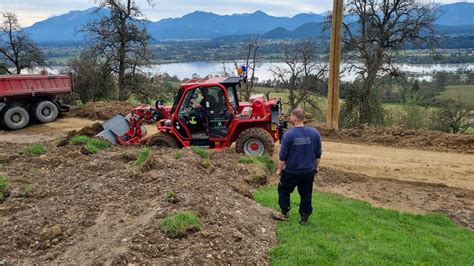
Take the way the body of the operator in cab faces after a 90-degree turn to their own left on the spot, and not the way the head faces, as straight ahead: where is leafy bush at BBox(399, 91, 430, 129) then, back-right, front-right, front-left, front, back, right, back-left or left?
back-left

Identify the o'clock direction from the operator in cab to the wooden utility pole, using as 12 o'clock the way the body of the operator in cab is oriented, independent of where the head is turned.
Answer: The wooden utility pole is roughly at 5 o'clock from the operator in cab.

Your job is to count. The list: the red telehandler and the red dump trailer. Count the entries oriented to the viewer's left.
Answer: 2

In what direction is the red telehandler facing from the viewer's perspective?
to the viewer's left

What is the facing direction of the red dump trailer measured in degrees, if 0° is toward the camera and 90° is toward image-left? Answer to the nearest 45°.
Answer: approximately 90°

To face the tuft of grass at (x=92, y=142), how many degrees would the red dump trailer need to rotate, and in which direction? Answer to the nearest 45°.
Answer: approximately 90° to its left

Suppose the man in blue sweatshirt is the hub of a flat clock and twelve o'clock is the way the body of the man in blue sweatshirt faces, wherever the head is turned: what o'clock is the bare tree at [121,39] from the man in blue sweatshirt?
The bare tree is roughly at 11 o'clock from the man in blue sweatshirt.

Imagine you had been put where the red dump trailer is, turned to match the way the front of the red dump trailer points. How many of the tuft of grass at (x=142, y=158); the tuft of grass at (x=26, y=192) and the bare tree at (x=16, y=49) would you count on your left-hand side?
2

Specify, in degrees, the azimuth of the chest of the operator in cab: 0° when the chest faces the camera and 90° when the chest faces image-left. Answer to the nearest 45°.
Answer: approximately 90°

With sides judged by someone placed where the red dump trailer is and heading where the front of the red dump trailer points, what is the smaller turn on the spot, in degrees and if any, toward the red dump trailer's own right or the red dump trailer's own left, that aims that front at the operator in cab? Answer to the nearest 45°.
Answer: approximately 135° to the red dump trailer's own left

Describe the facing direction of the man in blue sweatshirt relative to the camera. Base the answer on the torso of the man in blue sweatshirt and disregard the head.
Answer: away from the camera
